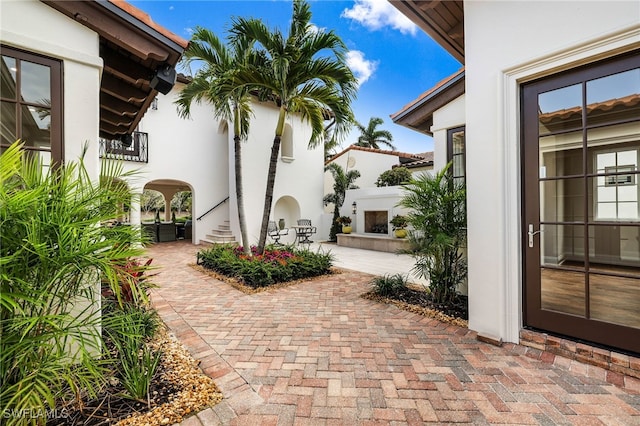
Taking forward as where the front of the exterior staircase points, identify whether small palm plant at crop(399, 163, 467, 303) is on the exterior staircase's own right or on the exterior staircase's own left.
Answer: on the exterior staircase's own left

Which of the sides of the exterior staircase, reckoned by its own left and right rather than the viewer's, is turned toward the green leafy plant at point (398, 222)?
left

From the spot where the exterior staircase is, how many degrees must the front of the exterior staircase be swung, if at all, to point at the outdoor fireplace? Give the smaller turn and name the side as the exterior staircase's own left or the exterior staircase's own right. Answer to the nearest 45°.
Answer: approximately 135° to the exterior staircase's own left

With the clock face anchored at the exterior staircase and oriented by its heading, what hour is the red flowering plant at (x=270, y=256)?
The red flowering plant is roughly at 10 o'clock from the exterior staircase.

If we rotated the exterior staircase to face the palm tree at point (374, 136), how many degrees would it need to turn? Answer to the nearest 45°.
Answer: approximately 180°

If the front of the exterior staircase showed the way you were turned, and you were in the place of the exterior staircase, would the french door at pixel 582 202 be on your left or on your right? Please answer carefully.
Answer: on your left

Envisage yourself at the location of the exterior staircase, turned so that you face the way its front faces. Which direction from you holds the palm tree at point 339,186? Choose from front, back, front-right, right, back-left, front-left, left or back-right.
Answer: back-left

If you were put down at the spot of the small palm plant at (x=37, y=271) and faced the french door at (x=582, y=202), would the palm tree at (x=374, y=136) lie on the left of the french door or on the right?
left

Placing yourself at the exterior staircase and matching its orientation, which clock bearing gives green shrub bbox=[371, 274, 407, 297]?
The green shrub is roughly at 10 o'clock from the exterior staircase.

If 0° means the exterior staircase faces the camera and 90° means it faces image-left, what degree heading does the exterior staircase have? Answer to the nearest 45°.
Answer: approximately 45°

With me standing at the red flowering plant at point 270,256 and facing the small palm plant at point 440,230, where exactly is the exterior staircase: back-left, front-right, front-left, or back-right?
back-left

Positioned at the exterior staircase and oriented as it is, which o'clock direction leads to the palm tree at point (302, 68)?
The palm tree is roughly at 10 o'clock from the exterior staircase.
